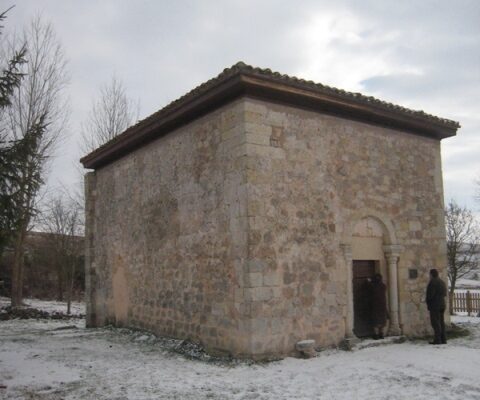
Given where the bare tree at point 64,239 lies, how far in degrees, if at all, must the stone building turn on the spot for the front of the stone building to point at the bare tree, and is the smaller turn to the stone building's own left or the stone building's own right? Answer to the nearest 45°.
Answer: approximately 180°

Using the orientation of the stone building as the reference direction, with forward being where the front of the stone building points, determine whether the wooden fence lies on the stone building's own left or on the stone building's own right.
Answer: on the stone building's own left

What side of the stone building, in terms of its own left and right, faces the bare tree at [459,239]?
left
